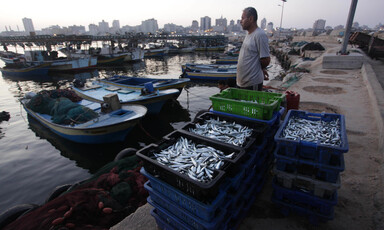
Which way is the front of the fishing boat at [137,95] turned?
to the viewer's right

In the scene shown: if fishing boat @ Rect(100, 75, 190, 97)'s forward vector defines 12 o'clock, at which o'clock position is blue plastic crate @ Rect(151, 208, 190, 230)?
The blue plastic crate is roughly at 3 o'clock from the fishing boat.

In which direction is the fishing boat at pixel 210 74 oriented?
to the viewer's left

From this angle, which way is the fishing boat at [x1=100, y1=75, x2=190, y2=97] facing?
to the viewer's right

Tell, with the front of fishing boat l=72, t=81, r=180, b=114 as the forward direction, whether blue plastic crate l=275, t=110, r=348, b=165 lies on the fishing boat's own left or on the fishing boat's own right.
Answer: on the fishing boat's own right

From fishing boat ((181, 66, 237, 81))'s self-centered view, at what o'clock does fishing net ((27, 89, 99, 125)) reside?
The fishing net is roughly at 10 o'clock from the fishing boat.

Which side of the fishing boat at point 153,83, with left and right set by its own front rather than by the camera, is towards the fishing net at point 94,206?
right

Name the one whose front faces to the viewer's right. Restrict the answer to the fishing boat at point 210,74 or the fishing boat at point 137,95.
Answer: the fishing boat at point 137,95

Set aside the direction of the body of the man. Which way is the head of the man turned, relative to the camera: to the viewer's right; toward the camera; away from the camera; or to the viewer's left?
to the viewer's left
